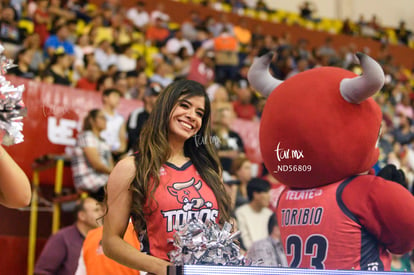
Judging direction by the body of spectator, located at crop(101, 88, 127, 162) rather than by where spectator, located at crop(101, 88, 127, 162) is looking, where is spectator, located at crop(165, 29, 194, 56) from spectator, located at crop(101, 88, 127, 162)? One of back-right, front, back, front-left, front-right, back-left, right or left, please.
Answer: back-left

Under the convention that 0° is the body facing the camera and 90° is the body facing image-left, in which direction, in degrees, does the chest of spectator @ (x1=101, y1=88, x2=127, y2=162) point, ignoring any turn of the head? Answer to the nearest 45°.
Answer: approximately 315°

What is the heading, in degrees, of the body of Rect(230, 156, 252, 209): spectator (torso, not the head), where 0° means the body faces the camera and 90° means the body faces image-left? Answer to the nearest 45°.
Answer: approximately 315°

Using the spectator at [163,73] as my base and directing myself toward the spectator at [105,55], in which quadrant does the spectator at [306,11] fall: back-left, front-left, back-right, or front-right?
back-right

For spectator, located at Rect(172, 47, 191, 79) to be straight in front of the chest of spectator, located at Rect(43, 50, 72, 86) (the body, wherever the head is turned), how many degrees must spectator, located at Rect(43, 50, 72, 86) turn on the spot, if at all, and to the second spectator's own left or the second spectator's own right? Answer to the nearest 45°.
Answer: approximately 90° to the second spectator's own left

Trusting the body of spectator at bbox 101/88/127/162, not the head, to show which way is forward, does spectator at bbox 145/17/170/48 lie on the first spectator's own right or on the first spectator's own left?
on the first spectator's own left

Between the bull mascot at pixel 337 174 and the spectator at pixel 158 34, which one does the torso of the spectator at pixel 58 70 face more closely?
the bull mascot

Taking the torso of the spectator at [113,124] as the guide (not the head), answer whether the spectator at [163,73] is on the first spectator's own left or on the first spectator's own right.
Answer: on the first spectator's own left

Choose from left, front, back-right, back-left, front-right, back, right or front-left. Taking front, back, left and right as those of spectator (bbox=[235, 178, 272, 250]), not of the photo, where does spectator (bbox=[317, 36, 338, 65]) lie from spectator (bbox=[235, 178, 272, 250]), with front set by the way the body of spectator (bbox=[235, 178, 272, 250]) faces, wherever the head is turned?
back-left
